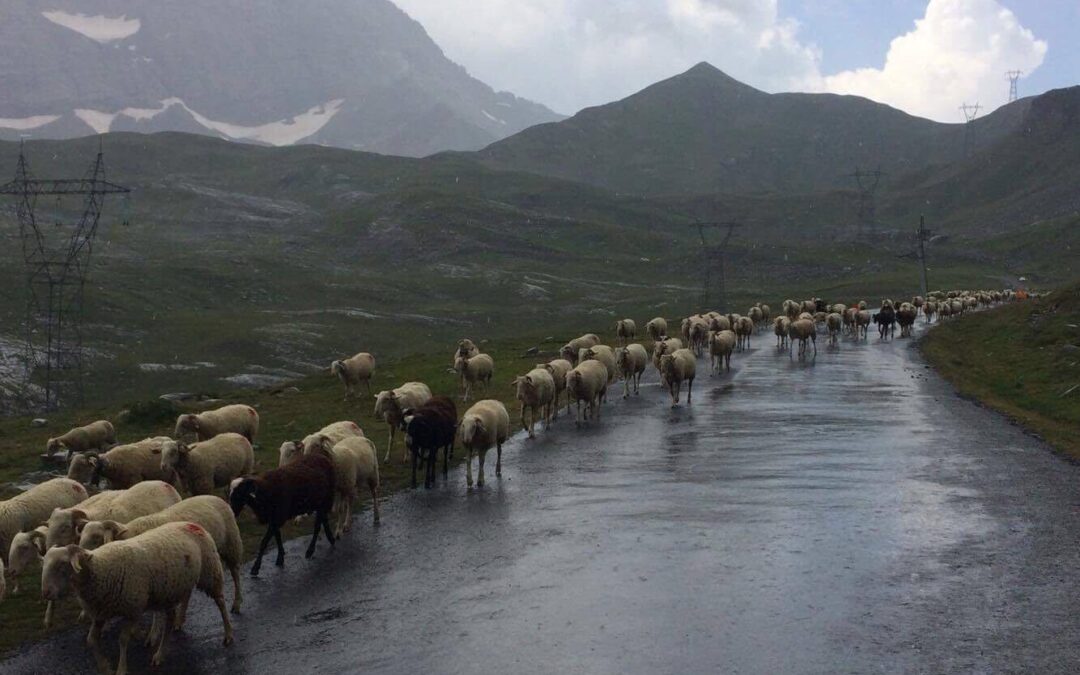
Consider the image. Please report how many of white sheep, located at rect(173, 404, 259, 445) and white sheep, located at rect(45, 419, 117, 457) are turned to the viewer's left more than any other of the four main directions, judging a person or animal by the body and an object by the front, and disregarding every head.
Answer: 2

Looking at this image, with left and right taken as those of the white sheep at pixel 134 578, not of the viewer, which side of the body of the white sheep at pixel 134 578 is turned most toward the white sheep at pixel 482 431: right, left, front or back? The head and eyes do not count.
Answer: back

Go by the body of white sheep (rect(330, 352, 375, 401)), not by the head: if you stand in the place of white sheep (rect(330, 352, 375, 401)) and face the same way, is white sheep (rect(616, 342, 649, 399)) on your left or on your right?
on your left

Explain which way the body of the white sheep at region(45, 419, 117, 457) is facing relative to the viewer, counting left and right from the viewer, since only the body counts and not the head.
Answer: facing to the left of the viewer

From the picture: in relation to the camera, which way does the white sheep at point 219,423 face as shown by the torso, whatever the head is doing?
to the viewer's left

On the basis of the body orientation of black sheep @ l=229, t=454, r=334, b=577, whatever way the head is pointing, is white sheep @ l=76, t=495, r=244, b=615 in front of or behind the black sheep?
in front

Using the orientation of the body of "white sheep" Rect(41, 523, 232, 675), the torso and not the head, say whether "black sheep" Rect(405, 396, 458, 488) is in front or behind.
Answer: behind

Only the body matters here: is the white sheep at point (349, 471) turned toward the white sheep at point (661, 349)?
no

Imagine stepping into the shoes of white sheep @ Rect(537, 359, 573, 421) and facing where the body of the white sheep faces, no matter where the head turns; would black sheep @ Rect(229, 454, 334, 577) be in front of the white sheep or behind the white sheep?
in front

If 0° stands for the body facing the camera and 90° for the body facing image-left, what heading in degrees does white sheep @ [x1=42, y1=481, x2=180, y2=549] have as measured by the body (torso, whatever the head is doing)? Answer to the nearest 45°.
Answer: approximately 45°

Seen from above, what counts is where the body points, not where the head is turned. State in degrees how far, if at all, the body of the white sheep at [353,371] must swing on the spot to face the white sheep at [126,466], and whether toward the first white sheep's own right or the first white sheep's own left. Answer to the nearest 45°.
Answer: approximately 45° to the first white sheep's own left

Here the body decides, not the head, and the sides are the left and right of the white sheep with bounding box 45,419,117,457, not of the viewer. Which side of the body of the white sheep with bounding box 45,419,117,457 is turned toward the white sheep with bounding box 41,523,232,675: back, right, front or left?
left

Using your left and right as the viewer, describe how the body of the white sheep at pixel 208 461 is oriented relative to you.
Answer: facing the viewer and to the left of the viewer

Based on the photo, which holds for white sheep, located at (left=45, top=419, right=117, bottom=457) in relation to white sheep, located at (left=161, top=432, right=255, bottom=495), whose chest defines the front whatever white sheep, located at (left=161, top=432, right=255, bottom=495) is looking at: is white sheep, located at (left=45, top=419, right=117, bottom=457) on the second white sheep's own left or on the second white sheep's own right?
on the second white sheep's own right

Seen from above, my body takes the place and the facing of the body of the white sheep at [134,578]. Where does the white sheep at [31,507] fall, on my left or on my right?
on my right

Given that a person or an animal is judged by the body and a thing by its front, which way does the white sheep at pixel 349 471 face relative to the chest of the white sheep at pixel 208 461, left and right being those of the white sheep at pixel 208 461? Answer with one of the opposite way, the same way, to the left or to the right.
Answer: the same way

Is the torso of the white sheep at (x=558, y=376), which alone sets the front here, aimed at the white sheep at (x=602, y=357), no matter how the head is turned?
no
